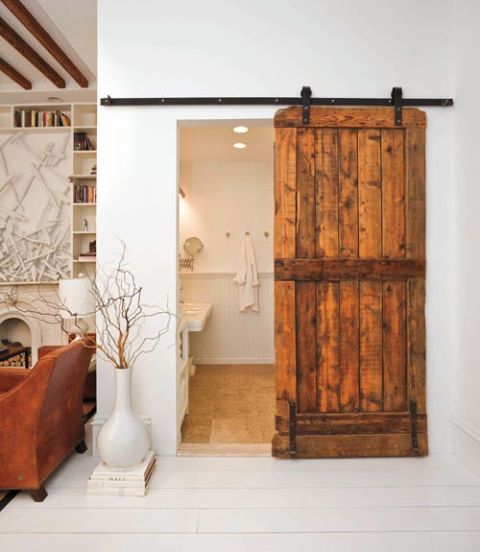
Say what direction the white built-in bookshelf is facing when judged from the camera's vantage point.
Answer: facing the viewer

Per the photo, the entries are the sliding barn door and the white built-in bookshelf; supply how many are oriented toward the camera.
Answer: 2

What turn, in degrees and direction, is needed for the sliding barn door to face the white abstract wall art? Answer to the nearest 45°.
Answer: approximately 90° to its right

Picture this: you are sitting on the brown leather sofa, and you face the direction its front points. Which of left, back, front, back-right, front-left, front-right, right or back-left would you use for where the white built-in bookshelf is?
front-right

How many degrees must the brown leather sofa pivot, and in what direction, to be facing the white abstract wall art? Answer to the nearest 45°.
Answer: approximately 45° to its right

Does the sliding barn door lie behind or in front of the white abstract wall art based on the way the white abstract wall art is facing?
in front

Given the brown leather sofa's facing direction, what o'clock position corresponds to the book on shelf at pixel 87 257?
The book on shelf is roughly at 2 o'clock from the brown leather sofa.

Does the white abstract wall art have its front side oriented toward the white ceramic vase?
yes

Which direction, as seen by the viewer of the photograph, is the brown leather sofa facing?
facing away from the viewer and to the left of the viewer

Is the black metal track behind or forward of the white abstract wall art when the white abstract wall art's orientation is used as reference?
forward

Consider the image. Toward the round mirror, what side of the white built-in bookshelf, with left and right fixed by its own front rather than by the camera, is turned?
left
